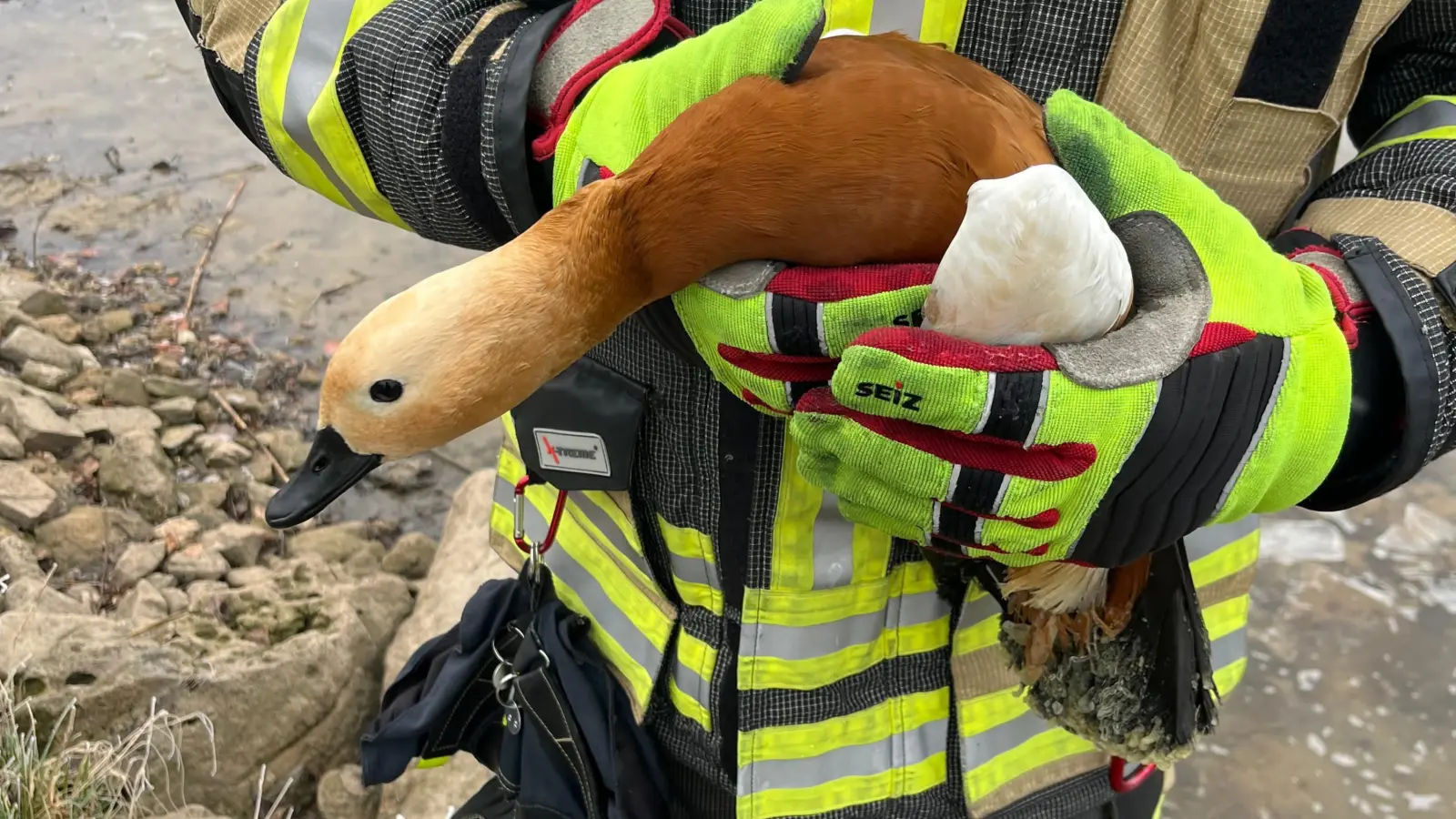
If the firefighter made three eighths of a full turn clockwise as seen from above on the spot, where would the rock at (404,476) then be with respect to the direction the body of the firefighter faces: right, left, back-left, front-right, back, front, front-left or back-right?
front

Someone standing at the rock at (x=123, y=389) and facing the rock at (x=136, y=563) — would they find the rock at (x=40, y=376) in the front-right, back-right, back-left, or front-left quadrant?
back-right

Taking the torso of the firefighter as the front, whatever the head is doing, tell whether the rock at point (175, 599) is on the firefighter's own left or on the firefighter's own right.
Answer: on the firefighter's own right

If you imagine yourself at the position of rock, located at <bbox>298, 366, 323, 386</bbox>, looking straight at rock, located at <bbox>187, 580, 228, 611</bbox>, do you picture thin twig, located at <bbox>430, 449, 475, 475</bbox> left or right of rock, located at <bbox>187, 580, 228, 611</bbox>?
left

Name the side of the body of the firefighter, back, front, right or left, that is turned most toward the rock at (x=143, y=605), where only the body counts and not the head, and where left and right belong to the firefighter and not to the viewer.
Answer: right

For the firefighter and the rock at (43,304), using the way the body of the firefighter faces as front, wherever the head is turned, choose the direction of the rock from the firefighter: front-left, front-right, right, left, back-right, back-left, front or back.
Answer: back-right

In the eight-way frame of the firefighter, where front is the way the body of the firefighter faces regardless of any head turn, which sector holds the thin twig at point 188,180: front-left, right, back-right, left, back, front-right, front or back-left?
back-right

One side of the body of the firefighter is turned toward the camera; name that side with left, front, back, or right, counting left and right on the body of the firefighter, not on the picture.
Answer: front

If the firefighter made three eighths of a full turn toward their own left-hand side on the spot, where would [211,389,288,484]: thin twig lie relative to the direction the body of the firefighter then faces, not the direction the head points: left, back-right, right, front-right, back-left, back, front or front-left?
left

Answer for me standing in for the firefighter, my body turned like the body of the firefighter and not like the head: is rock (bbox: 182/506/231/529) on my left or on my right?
on my right

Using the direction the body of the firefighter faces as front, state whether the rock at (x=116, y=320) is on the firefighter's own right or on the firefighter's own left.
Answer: on the firefighter's own right

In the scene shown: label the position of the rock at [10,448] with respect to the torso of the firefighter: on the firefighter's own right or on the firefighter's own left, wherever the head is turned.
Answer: on the firefighter's own right

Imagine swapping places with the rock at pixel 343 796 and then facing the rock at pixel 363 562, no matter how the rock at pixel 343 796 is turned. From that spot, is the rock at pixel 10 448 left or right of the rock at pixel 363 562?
left

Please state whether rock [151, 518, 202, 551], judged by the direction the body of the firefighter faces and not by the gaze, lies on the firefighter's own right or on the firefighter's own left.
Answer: on the firefighter's own right

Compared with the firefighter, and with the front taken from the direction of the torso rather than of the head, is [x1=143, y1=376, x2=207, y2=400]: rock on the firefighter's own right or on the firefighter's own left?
on the firefighter's own right

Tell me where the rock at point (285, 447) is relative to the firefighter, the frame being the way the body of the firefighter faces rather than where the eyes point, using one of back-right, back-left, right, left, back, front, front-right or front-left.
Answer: back-right
